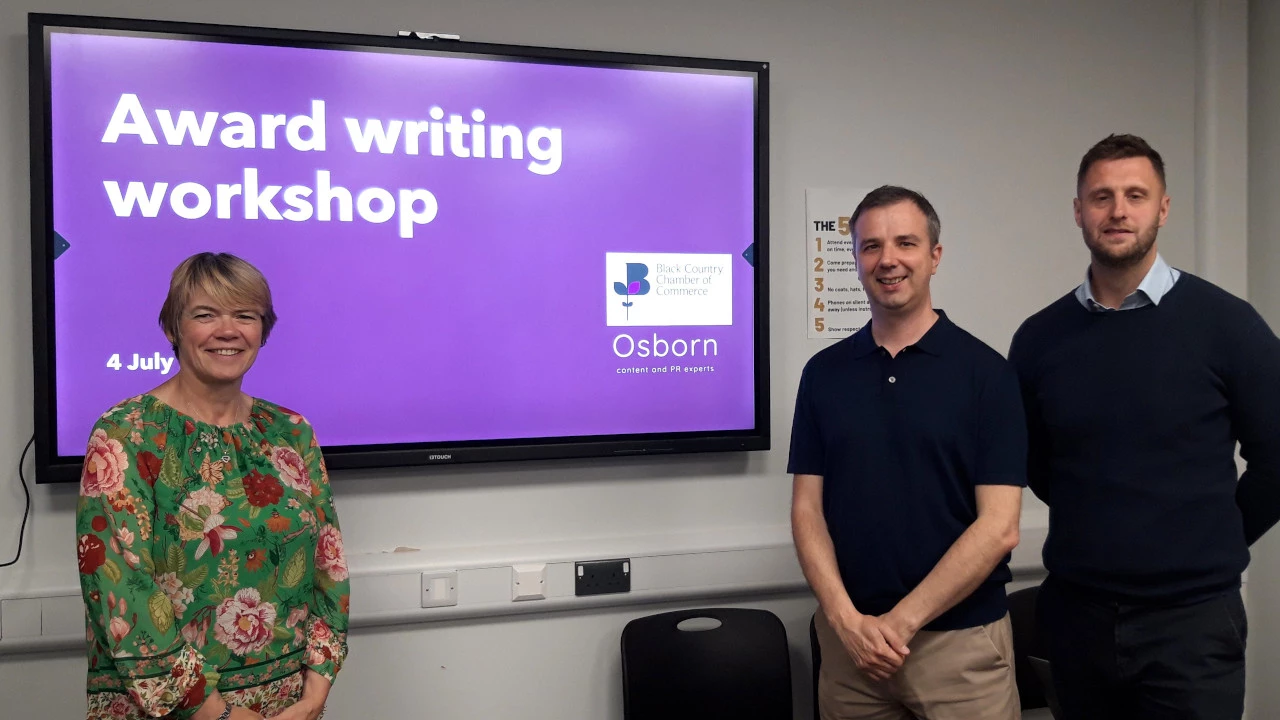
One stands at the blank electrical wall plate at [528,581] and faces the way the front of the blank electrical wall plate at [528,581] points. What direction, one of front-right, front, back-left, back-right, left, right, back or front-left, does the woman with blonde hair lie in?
front-right

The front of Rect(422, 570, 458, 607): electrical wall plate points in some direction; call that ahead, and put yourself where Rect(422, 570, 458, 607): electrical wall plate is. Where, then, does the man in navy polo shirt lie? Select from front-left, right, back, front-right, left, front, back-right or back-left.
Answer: front-left

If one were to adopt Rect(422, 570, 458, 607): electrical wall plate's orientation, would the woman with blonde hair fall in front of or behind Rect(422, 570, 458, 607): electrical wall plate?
in front

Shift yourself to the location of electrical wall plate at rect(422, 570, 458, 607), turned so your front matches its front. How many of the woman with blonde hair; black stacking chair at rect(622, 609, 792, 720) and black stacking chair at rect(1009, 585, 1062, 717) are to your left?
2

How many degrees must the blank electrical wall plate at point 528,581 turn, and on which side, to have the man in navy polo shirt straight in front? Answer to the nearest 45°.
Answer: approximately 45° to its left

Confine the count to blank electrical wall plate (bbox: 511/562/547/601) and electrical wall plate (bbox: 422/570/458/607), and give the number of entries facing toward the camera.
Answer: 2

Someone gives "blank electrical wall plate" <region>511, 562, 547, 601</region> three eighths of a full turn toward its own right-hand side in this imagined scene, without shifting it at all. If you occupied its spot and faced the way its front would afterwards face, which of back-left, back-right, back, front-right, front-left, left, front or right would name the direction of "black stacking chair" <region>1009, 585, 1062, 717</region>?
back-right

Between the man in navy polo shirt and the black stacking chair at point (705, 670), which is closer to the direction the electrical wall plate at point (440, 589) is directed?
the man in navy polo shirt
